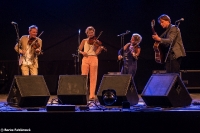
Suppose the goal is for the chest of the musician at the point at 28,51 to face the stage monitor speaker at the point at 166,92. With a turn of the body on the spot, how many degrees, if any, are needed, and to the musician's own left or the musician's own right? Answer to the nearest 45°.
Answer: approximately 45° to the musician's own left

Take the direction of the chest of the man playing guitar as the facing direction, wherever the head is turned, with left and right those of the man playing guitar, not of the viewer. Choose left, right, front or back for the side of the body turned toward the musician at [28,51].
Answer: front

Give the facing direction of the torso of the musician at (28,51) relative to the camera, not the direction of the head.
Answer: toward the camera

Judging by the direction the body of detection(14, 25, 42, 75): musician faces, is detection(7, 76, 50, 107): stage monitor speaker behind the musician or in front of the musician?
in front

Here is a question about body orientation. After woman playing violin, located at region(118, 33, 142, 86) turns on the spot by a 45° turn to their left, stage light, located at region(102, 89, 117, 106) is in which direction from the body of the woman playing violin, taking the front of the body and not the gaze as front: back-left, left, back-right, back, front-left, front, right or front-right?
front

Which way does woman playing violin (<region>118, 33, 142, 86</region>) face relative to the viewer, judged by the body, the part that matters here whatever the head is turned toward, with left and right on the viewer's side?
facing the viewer and to the left of the viewer

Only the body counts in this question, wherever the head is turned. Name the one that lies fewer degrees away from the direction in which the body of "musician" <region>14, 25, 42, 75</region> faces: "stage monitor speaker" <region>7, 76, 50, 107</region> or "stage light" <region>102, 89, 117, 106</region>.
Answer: the stage monitor speaker

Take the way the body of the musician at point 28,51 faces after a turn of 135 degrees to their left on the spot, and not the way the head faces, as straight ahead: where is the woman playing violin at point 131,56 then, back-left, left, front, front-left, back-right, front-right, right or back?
front-right

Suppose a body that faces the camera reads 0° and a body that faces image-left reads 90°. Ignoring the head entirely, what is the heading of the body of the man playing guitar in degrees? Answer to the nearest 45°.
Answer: approximately 90°

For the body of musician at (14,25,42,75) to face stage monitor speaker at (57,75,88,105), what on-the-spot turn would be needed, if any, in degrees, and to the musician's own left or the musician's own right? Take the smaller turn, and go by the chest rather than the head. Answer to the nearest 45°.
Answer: approximately 45° to the musician's own left

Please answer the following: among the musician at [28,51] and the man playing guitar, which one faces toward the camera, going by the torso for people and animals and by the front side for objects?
the musician
